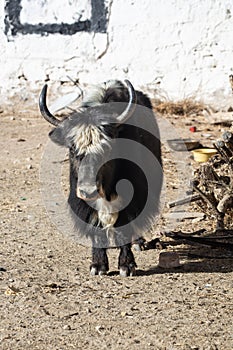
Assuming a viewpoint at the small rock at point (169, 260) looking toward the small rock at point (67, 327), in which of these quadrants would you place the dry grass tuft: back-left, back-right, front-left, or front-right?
back-right

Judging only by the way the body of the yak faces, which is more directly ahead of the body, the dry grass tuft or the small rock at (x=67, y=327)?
the small rock

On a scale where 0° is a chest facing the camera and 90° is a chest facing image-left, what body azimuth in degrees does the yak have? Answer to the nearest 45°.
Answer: approximately 0°

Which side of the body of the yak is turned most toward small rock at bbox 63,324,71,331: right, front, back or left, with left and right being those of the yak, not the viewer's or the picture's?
front

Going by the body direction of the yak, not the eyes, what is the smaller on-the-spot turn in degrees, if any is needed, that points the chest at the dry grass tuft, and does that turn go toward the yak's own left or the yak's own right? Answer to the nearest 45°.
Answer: approximately 180°
